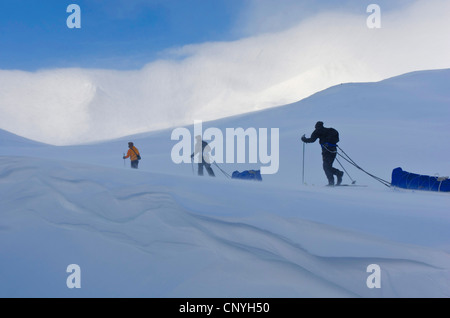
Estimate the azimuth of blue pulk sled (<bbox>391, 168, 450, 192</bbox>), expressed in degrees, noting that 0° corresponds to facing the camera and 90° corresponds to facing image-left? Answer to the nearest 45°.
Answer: approximately 90°

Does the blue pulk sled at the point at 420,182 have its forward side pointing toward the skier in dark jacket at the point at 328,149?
yes
